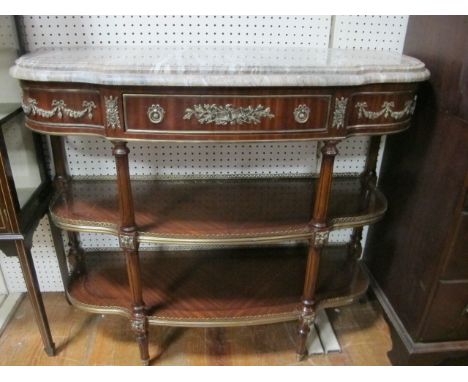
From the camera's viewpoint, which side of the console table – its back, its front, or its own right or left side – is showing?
front

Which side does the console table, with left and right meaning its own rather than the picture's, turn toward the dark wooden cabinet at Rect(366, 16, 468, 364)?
left
